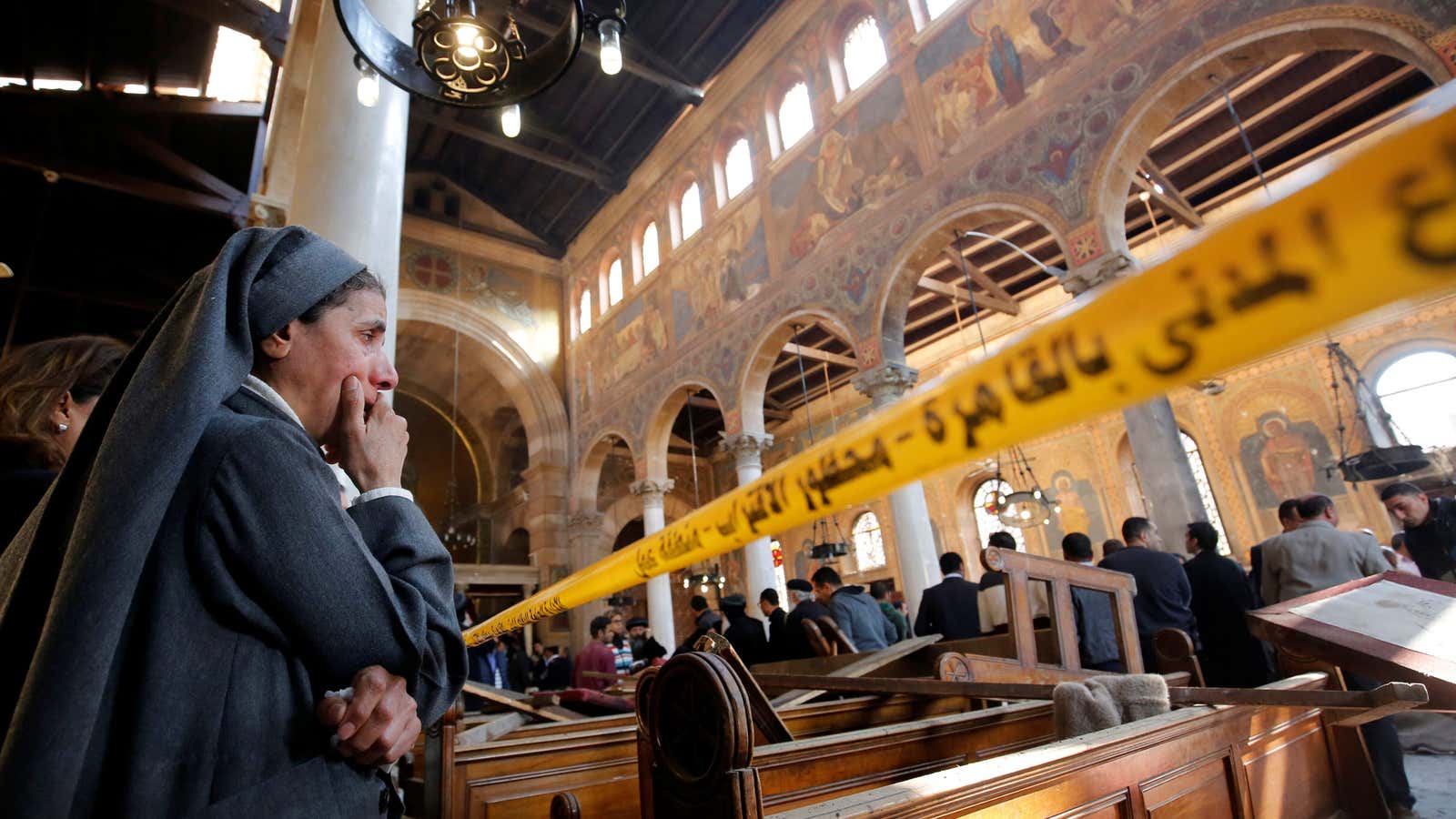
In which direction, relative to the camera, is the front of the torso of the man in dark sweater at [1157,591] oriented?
away from the camera

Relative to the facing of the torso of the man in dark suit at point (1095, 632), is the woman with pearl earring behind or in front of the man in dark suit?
behind

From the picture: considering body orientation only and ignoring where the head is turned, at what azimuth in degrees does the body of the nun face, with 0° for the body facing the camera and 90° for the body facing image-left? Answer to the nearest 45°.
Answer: approximately 270°

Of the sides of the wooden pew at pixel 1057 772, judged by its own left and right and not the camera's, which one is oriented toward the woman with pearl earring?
left

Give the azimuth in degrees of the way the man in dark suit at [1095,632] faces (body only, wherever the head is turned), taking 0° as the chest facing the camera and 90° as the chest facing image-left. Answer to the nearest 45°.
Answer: approximately 180°

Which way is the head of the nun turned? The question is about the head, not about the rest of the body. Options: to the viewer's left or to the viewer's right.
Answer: to the viewer's right

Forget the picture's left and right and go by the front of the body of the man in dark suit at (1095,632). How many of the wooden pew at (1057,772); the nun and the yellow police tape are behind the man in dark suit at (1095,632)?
3

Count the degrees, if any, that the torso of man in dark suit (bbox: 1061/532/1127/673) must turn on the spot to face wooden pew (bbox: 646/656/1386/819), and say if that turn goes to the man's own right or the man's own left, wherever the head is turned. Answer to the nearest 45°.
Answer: approximately 180°

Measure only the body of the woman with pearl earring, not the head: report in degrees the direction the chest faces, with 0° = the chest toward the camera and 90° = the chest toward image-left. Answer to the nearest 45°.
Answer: approximately 270°

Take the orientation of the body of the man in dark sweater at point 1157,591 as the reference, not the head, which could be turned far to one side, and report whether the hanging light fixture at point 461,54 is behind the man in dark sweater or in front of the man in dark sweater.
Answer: behind
